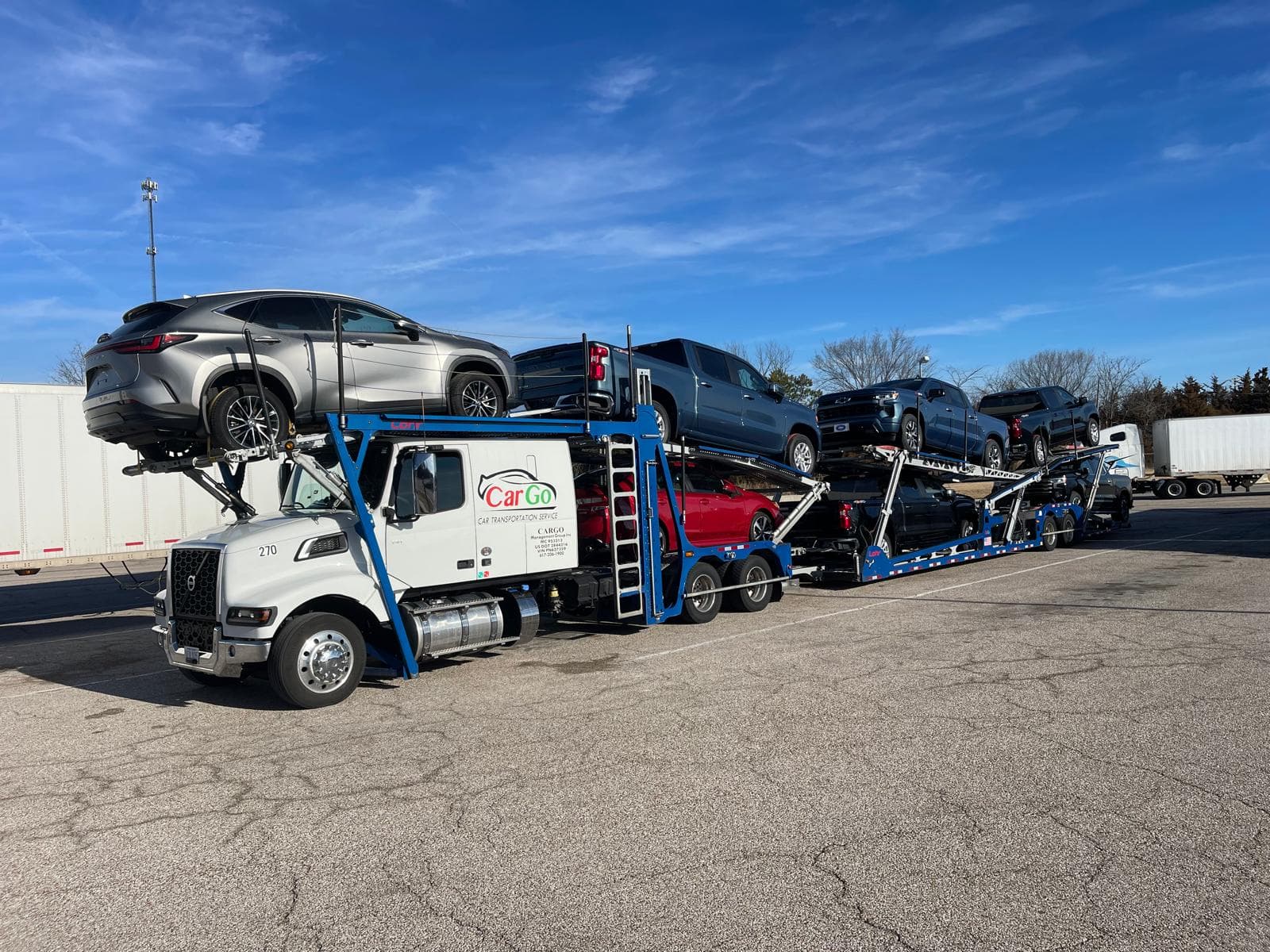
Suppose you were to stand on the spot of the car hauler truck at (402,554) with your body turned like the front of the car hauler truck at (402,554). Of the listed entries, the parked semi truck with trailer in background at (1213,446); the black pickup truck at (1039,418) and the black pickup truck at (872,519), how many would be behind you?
3

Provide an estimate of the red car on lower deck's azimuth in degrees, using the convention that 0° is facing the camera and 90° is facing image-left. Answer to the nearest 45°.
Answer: approximately 225°

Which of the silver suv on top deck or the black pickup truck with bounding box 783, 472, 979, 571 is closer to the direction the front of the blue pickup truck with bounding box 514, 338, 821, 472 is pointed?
the black pickup truck

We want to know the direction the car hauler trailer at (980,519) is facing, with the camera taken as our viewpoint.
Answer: facing the viewer and to the left of the viewer

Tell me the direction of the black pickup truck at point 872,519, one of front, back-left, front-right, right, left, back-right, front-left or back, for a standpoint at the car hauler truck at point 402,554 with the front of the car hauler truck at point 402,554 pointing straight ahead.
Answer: back

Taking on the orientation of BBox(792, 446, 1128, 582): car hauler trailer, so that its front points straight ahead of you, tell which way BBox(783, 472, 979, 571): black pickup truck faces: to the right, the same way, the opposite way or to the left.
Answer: the opposite way

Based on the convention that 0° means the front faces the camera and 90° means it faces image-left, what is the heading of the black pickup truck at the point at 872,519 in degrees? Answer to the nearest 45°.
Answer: approximately 225°

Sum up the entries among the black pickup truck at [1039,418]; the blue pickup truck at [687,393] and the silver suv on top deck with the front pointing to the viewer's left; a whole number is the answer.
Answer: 0

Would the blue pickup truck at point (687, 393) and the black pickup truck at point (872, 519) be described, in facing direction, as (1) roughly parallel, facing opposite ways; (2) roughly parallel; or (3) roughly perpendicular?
roughly parallel

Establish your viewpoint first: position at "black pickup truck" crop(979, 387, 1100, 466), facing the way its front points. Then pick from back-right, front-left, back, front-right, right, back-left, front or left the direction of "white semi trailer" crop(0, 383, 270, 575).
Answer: back

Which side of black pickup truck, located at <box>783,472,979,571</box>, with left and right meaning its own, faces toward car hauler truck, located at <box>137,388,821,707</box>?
back

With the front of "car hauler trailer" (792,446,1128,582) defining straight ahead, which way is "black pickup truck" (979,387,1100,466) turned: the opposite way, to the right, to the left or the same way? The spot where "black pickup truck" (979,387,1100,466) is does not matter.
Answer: the opposite way

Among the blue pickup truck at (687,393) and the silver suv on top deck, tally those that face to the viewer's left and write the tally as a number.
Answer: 0

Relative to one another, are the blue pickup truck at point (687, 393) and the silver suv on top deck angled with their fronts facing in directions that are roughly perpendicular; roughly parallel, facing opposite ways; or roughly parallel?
roughly parallel

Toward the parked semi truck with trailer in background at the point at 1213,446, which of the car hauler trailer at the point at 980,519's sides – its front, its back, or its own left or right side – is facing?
back

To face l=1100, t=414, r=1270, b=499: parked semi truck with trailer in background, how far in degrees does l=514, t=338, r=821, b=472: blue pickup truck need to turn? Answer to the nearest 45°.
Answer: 0° — it already faces it

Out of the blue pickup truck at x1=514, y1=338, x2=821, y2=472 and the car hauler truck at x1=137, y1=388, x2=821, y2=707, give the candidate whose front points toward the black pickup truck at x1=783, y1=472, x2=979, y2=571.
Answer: the blue pickup truck

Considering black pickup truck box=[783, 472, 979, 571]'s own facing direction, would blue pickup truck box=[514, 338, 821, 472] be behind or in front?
behind

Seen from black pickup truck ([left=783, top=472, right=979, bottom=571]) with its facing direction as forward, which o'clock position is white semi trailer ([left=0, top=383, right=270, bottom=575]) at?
The white semi trailer is roughly at 7 o'clock from the black pickup truck.
